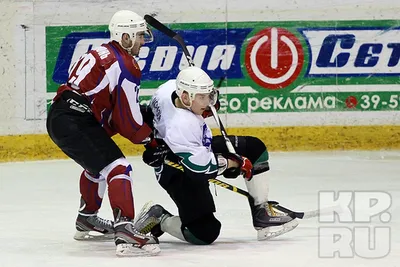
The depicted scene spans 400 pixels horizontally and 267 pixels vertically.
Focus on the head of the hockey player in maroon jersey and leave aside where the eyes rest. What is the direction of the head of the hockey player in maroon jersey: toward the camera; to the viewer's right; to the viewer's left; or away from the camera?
to the viewer's right

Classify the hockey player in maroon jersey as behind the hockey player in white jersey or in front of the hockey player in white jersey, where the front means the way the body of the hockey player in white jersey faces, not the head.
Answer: behind

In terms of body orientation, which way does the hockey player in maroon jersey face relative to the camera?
to the viewer's right
